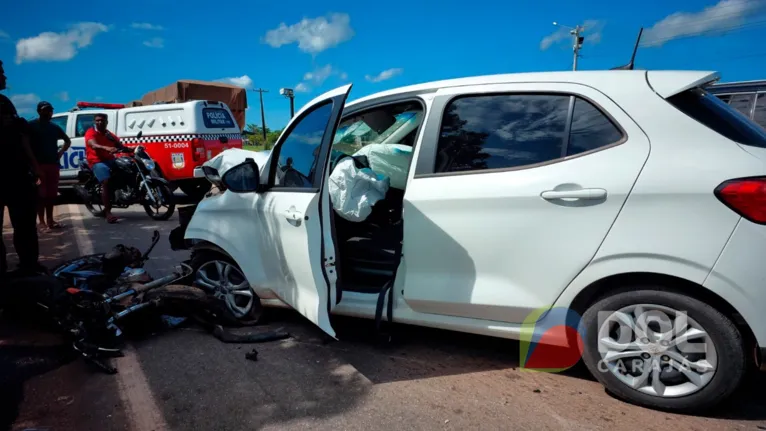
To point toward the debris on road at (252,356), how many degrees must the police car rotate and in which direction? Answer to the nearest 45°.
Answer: approximately 135° to its left

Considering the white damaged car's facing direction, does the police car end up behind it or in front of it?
in front

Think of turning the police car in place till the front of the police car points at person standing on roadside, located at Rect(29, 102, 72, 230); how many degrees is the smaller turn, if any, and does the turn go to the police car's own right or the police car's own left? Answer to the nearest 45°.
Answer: approximately 90° to the police car's own left

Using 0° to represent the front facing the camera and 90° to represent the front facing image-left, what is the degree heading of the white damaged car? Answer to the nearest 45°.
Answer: approximately 135°

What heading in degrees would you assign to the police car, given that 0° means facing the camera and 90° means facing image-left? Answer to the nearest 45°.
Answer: approximately 135°

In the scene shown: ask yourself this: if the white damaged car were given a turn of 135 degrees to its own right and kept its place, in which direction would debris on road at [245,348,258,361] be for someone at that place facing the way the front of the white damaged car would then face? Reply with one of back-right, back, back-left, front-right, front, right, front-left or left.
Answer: back

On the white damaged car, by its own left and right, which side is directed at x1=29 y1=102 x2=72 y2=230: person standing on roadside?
front

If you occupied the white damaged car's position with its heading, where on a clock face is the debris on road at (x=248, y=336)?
The debris on road is roughly at 11 o'clock from the white damaged car.

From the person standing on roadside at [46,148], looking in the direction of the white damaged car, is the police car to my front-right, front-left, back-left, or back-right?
back-left

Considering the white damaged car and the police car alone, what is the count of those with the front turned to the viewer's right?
0

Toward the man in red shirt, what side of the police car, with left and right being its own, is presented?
left
